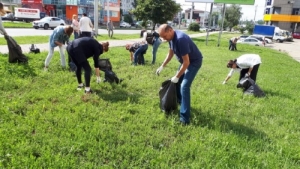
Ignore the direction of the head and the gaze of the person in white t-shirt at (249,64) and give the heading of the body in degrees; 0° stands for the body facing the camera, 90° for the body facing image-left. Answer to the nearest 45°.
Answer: approximately 90°
